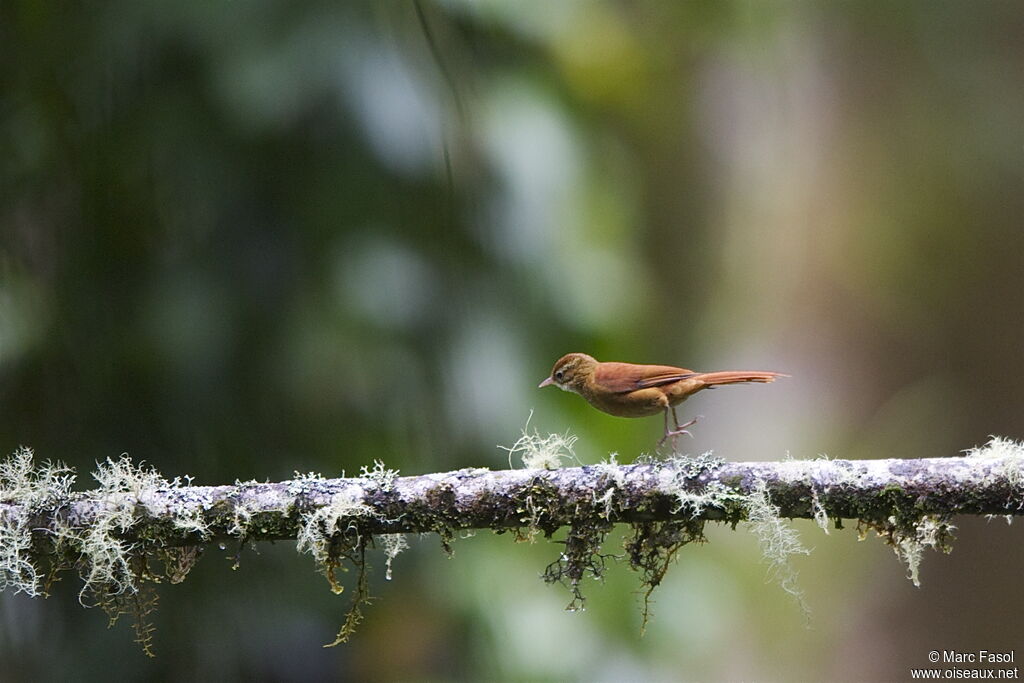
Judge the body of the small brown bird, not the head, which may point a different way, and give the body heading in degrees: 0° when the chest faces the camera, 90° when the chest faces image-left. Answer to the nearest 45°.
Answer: approximately 90°

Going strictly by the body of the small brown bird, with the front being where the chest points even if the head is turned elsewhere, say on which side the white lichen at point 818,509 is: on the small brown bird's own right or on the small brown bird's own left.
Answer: on the small brown bird's own left
